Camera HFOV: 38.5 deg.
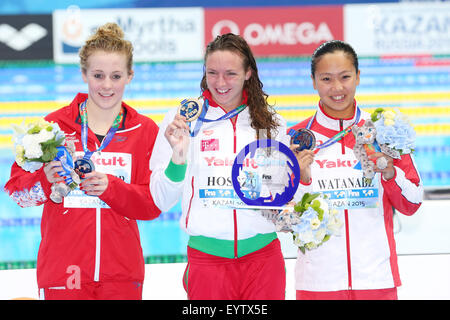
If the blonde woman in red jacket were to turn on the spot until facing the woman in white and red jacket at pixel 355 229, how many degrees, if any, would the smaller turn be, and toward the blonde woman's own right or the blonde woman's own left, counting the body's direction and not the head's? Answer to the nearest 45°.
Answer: approximately 90° to the blonde woman's own left

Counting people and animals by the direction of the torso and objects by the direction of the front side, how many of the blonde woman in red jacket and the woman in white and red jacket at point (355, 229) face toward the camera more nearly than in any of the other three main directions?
2

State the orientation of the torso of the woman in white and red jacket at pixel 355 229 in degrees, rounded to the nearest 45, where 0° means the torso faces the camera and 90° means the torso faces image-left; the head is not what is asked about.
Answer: approximately 0°

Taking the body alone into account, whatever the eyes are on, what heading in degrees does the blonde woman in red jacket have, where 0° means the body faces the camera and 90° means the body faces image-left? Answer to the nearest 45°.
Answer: approximately 0°

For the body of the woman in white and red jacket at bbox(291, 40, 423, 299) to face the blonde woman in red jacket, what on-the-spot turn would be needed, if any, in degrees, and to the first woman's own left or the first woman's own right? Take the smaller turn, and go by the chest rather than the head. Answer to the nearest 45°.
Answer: approximately 90° to the first woman's own right
